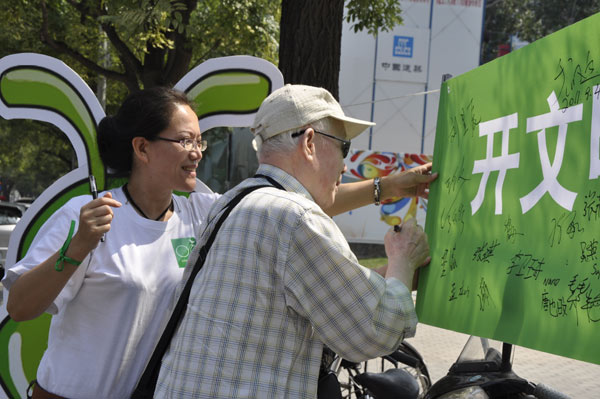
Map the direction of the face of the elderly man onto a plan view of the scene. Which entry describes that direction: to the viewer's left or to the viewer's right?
to the viewer's right

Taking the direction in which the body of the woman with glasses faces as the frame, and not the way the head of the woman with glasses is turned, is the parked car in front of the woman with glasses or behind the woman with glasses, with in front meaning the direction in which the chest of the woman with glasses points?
behind

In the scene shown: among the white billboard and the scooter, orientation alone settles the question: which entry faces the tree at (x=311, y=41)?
the white billboard

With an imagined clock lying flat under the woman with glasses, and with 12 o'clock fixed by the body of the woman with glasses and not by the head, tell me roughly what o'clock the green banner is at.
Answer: The green banner is roughly at 11 o'clock from the woman with glasses.

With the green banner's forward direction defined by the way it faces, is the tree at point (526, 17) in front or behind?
behind

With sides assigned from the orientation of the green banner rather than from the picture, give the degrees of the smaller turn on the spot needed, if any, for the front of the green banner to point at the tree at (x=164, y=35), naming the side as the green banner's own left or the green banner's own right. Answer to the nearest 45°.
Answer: approximately 90° to the green banner's own right

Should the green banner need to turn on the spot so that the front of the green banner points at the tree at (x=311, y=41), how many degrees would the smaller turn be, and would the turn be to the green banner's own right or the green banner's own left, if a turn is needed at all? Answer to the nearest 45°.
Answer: approximately 90° to the green banner's own right

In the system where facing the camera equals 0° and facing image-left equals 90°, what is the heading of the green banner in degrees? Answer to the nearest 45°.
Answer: approximately 45°

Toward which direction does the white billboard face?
toward the camera

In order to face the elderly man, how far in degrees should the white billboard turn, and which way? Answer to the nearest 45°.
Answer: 0° — it already faces them

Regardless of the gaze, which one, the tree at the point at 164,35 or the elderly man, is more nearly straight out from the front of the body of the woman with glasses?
the elderly man

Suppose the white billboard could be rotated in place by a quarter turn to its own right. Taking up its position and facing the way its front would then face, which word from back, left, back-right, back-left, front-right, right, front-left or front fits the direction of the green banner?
left

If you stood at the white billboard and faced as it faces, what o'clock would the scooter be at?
The scooter is roughly at 12 o'clock from the white billboard.

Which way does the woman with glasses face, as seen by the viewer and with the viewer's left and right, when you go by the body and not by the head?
facing the viewer and to the right of the viewer

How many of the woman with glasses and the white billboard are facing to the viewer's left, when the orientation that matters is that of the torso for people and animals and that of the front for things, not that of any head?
0
